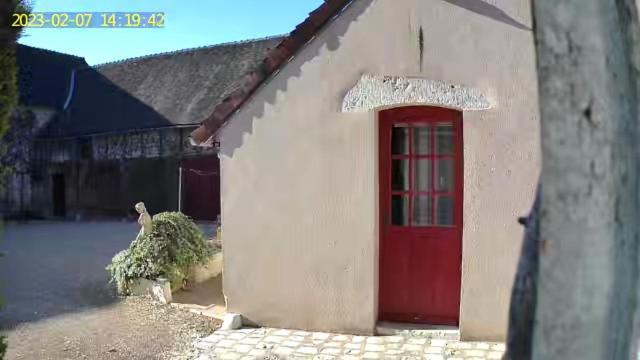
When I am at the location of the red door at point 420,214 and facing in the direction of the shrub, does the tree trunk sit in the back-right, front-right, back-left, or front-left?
back-left

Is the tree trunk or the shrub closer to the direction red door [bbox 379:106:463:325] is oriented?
the tree trunk

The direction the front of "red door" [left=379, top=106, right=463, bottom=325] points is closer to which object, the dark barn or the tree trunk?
the tree trunk

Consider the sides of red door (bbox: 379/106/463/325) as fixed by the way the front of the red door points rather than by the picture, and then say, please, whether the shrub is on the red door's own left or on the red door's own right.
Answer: on the red door's own right

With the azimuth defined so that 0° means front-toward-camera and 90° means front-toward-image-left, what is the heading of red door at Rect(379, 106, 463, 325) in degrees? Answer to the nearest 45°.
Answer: approximately 0°

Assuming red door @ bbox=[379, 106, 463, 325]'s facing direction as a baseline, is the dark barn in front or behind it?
behind

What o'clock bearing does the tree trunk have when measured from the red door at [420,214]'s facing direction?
The tree trunk is roughly at 12 o'clock from the red door.
